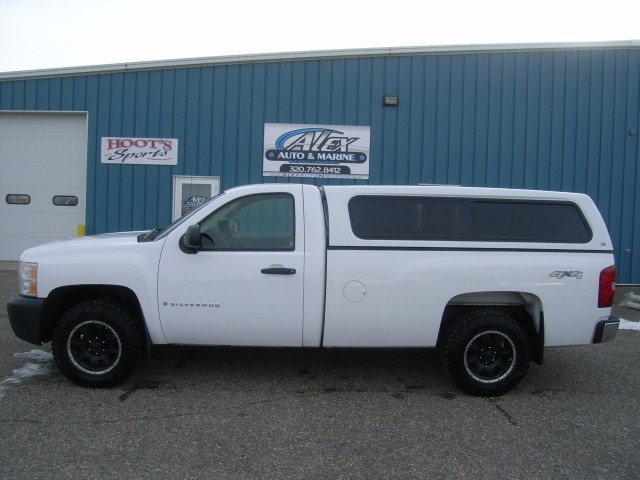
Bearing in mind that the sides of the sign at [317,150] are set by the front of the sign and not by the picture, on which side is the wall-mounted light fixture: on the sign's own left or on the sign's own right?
on the sign's own left

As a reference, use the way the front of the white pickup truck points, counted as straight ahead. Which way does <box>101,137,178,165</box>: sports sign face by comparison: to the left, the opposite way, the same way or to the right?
to the left

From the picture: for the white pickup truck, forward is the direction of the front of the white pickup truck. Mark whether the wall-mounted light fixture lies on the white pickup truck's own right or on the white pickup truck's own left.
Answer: on the white pickup truck's own right

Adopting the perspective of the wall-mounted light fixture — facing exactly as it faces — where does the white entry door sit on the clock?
The white entry door is roughly at 3 o'clock from the wall-mounted light fixture.

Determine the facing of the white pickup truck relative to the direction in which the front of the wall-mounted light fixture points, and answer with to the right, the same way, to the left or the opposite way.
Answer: to the right

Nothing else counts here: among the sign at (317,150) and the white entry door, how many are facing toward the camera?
2

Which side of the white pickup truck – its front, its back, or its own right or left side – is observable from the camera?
left

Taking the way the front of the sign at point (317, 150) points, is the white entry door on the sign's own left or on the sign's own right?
on the sign's own right

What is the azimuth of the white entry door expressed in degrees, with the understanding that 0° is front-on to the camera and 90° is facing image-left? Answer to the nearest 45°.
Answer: approximately 0°

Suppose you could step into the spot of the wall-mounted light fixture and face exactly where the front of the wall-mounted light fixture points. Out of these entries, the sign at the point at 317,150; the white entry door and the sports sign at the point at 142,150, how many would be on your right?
3

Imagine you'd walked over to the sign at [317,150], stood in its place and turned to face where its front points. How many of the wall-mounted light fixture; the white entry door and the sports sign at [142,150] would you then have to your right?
2
